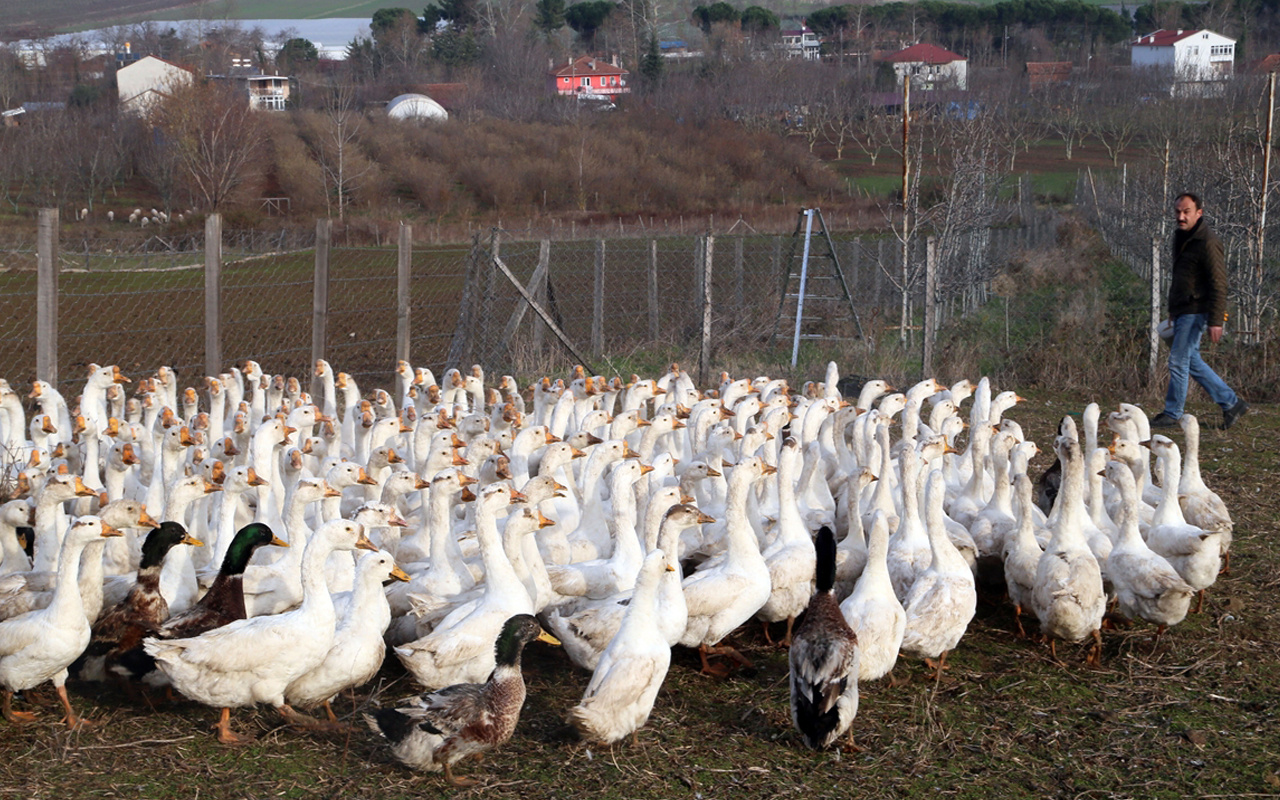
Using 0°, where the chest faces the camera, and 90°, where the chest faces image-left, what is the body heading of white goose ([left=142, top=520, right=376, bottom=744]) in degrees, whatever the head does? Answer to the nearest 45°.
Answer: approximately 270°

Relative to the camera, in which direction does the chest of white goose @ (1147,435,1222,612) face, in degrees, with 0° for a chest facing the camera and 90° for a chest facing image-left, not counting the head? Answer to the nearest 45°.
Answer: approximately 135°

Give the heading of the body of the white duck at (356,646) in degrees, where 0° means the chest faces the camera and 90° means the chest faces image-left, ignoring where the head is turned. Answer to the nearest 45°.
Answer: approximately 270°

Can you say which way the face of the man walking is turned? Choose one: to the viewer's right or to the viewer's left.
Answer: to the viewer's left

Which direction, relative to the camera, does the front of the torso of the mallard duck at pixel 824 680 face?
away from the camera

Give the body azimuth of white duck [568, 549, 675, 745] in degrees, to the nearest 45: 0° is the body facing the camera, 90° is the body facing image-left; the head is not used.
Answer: approximately 225°

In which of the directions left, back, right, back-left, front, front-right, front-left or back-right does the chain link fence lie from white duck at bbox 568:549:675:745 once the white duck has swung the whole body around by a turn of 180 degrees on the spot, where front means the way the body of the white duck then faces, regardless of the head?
back-right

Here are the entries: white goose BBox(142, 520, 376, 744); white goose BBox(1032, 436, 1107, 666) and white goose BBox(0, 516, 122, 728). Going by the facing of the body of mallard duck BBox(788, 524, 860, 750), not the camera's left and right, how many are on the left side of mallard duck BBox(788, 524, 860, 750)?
2

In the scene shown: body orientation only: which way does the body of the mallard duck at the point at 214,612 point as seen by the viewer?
to the viewer's right

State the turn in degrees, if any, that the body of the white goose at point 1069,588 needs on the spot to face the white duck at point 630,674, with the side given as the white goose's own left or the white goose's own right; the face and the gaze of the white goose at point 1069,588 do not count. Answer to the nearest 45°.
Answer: approximately 135° to the white goose's own left
